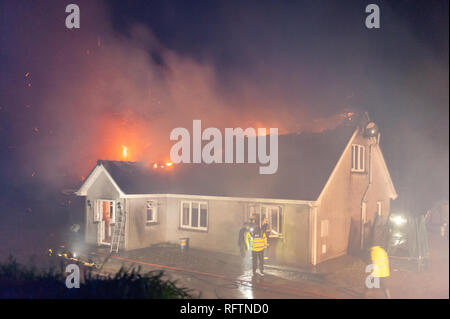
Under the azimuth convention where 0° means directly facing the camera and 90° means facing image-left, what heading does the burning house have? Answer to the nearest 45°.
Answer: approximately 45°

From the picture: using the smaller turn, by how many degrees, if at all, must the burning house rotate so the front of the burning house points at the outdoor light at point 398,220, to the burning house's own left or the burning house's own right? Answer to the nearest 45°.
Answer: approximately 135° to the burning house's own left

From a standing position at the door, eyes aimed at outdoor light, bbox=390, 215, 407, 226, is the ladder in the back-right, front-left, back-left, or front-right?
front-right

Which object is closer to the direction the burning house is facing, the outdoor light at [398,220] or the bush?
the bush

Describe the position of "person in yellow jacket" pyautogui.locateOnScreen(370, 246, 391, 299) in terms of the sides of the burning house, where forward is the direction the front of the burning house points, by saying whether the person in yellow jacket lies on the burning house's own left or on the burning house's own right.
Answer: on the burning house's own left

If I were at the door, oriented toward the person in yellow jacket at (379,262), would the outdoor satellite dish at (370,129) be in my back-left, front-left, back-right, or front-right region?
front-left

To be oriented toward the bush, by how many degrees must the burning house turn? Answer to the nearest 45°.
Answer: approximately 45° to its left

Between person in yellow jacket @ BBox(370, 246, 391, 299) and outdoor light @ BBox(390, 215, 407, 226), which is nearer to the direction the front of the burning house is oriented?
the person in yellow jacket
